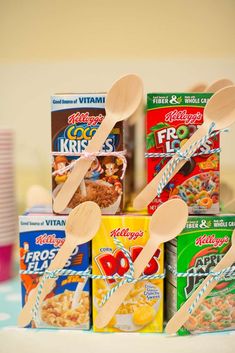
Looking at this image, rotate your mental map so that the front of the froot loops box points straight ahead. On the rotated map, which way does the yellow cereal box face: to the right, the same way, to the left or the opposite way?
the same way

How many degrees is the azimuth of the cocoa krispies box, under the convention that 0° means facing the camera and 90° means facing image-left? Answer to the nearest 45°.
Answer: approximately 0°

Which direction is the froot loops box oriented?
toward the camera

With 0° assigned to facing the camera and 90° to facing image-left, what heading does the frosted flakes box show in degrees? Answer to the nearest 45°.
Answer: approximately 0°

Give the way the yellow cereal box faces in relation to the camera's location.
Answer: facing the viewer

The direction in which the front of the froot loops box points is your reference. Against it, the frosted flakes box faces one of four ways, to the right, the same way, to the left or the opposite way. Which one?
the same way

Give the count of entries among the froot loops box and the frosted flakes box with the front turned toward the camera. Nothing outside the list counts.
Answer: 2

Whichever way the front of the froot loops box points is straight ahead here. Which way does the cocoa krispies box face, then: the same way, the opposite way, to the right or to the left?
the same way
